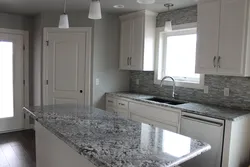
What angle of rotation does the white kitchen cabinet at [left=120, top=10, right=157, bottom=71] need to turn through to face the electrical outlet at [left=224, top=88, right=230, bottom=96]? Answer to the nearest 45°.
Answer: approximately 90° to its left

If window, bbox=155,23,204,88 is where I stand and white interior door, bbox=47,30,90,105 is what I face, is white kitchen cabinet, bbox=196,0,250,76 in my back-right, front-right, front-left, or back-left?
back-left

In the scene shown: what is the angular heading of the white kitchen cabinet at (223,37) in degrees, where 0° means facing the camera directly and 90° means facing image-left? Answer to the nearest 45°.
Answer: approximately 45°

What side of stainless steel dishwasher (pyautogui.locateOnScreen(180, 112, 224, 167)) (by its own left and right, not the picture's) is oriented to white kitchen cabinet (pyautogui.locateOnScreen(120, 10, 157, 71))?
right

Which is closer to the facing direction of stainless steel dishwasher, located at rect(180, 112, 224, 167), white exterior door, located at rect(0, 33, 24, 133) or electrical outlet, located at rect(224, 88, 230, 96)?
the white exterior door

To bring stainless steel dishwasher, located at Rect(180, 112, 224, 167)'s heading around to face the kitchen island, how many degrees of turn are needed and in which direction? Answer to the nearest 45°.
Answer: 0° — it already faces it

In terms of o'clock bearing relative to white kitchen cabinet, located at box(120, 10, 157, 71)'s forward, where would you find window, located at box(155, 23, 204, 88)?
The window is roughly at 8 o'clock from the white kitchen cabinet.

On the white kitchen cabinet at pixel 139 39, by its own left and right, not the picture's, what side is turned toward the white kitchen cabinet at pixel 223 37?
left

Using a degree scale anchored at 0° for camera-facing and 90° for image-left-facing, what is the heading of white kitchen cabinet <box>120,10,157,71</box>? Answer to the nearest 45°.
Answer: approximately 45°

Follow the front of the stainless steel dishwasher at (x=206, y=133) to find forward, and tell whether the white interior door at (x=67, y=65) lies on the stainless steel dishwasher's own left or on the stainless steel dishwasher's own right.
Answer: on the stainless steel dishwasher's own right

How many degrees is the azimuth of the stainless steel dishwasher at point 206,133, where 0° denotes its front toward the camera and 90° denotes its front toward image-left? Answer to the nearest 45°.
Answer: approximately 45°

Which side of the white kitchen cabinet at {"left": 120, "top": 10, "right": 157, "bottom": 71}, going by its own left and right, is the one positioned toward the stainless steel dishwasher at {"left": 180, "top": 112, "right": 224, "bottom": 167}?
left
